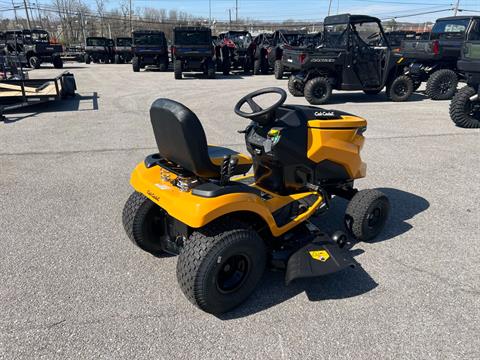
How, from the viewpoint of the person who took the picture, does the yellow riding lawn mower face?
facing away from the viewer and to the right of the viewer

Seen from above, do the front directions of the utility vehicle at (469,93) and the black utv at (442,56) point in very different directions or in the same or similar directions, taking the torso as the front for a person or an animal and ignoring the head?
same or similar directions

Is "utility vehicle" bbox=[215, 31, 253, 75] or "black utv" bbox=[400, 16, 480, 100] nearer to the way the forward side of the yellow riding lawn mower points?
the black utv

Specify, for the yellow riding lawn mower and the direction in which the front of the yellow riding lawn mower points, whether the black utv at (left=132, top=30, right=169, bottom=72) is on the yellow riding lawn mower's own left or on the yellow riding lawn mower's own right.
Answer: on the yellow riding lawn mower's own left

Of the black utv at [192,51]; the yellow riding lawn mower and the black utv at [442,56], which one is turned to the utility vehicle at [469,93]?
the yellow riding lawn mower

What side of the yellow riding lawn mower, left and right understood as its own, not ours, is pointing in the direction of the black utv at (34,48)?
left

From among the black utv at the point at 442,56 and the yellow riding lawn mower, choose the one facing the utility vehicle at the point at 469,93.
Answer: the yellow riding lawn mower

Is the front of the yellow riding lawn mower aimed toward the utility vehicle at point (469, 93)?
yes

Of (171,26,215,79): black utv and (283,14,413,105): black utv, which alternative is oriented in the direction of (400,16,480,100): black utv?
(283,14,413,105): black utv

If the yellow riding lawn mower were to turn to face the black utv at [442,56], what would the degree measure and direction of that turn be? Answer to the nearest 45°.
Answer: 0° — it already faces it

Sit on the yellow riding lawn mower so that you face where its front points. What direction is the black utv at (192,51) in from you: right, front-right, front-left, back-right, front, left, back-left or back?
front-left

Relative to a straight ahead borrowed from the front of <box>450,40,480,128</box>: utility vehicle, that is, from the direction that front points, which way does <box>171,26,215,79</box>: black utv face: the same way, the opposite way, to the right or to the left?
to the left
